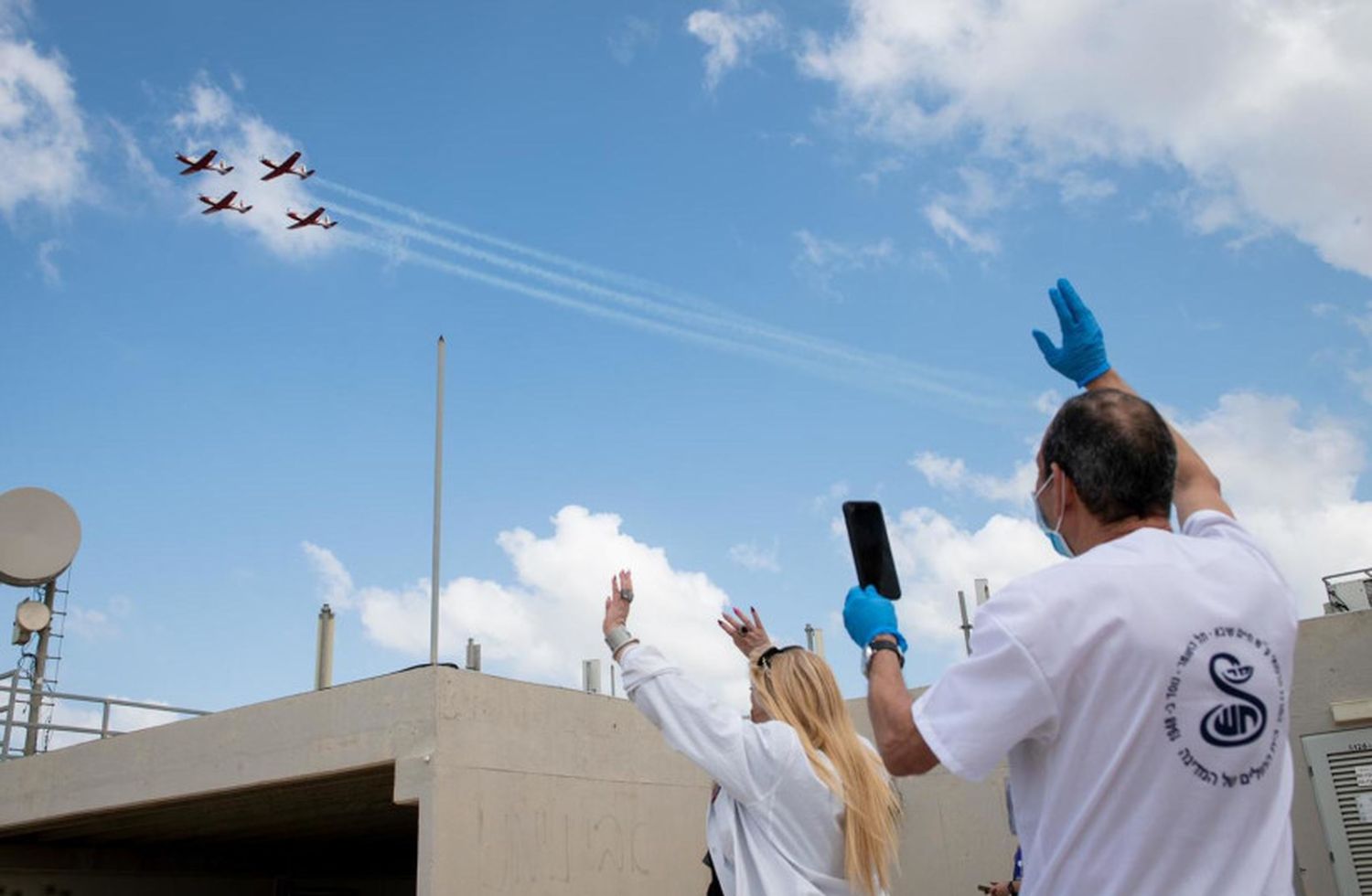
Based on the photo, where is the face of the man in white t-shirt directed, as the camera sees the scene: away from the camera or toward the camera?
away from the camera

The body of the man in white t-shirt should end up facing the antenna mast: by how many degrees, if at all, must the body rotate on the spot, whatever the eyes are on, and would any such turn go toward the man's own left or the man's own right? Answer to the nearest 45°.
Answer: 0° — they already face it

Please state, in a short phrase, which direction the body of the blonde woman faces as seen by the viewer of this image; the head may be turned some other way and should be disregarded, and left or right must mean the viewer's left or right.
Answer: facing away from the viewer and to the left of the viewer

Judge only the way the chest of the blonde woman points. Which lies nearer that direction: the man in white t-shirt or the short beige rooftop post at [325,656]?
the short beige rooftop post

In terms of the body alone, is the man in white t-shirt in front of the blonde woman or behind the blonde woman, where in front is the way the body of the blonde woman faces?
behind

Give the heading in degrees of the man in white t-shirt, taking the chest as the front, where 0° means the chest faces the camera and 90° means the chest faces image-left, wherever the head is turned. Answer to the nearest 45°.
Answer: approximately 135°
